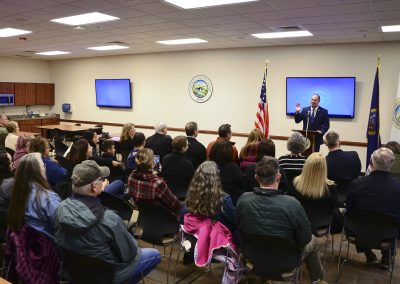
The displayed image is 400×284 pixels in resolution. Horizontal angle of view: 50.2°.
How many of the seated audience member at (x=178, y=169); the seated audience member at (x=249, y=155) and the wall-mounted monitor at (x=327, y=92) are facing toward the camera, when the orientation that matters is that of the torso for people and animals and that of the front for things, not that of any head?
1

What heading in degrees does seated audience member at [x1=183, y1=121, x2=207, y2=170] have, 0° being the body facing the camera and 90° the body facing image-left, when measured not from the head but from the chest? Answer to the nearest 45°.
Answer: approximately 225°

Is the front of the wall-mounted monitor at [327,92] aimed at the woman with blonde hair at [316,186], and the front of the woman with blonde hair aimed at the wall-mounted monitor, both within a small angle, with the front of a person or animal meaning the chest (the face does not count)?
yes

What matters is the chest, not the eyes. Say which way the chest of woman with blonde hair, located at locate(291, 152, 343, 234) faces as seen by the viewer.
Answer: away from the camera

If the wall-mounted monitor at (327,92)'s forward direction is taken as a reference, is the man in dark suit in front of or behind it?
in front

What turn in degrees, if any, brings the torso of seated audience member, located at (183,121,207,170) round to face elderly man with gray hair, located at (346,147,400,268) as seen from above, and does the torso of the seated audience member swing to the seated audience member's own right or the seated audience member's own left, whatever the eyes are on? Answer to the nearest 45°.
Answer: approximately 90° to the seated audience member's own right

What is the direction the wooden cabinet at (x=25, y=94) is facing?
toward the camera

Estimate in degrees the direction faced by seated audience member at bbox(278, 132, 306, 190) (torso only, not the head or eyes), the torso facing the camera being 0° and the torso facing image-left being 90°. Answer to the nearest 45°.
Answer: approximately 180°

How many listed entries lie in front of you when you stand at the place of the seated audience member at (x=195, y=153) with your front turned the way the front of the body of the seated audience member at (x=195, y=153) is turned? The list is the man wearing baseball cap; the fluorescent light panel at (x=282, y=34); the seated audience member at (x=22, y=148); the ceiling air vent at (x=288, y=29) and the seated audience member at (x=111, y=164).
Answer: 2

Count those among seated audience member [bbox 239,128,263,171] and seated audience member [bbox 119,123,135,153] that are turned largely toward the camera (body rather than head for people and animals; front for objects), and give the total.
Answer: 0

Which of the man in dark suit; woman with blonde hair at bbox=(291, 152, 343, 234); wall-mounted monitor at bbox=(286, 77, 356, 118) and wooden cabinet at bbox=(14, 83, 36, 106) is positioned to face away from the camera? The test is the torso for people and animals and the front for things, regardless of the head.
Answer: the woman with blonde hair

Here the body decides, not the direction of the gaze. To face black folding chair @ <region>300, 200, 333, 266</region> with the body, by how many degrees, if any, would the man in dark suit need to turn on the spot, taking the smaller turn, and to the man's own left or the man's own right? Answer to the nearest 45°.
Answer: approximately 45° to the man's own left
